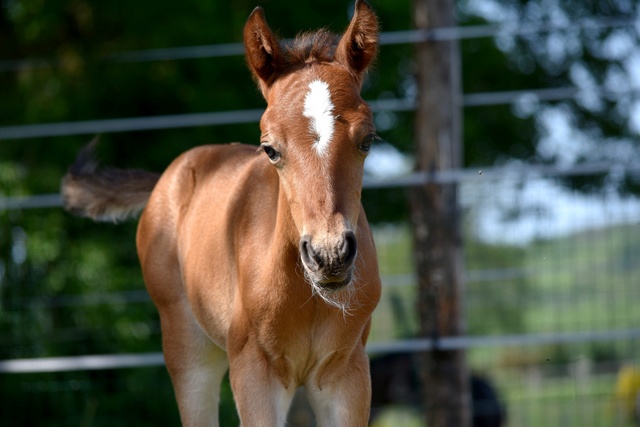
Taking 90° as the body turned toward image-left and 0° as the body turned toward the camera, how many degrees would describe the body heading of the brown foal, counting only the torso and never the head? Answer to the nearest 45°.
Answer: approximately 315°

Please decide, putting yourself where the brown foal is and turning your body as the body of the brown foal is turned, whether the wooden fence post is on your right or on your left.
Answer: on your left
